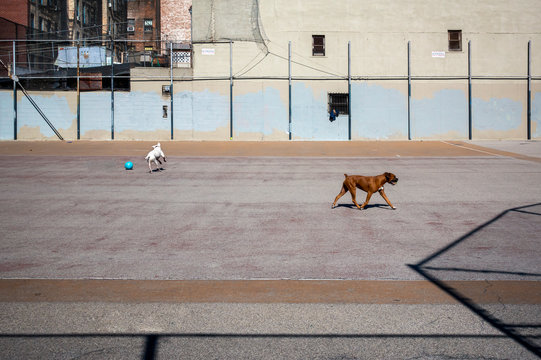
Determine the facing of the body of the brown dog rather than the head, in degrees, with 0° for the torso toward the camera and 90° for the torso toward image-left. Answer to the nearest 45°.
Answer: approximately 270°
